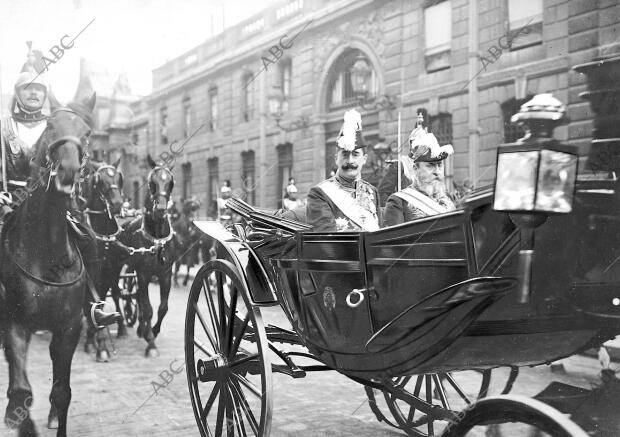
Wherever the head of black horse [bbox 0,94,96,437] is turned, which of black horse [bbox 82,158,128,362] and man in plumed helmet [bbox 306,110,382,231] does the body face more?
the man in plumed helmet

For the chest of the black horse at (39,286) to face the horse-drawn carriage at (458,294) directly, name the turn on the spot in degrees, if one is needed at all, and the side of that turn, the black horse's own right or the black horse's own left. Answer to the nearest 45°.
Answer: approximately 45° to the black horse's own left

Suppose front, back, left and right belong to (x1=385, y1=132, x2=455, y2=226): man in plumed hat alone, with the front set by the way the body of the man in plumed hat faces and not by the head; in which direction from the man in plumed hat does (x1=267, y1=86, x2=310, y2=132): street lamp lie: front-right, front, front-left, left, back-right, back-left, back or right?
back

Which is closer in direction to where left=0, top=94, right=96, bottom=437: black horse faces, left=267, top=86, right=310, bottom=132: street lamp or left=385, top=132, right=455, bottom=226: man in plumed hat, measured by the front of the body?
the man in plumed hat

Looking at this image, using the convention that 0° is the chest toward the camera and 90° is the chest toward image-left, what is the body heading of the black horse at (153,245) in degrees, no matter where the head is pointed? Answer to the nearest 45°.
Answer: approximately 0°

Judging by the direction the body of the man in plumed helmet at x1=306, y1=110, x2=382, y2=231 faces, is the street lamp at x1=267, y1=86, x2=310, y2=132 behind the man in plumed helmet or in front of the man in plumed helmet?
behind

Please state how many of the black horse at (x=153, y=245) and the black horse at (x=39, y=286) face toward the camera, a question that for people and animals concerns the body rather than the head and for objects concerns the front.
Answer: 2

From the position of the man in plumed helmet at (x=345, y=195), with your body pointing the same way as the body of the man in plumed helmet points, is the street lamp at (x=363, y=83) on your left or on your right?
on your left
